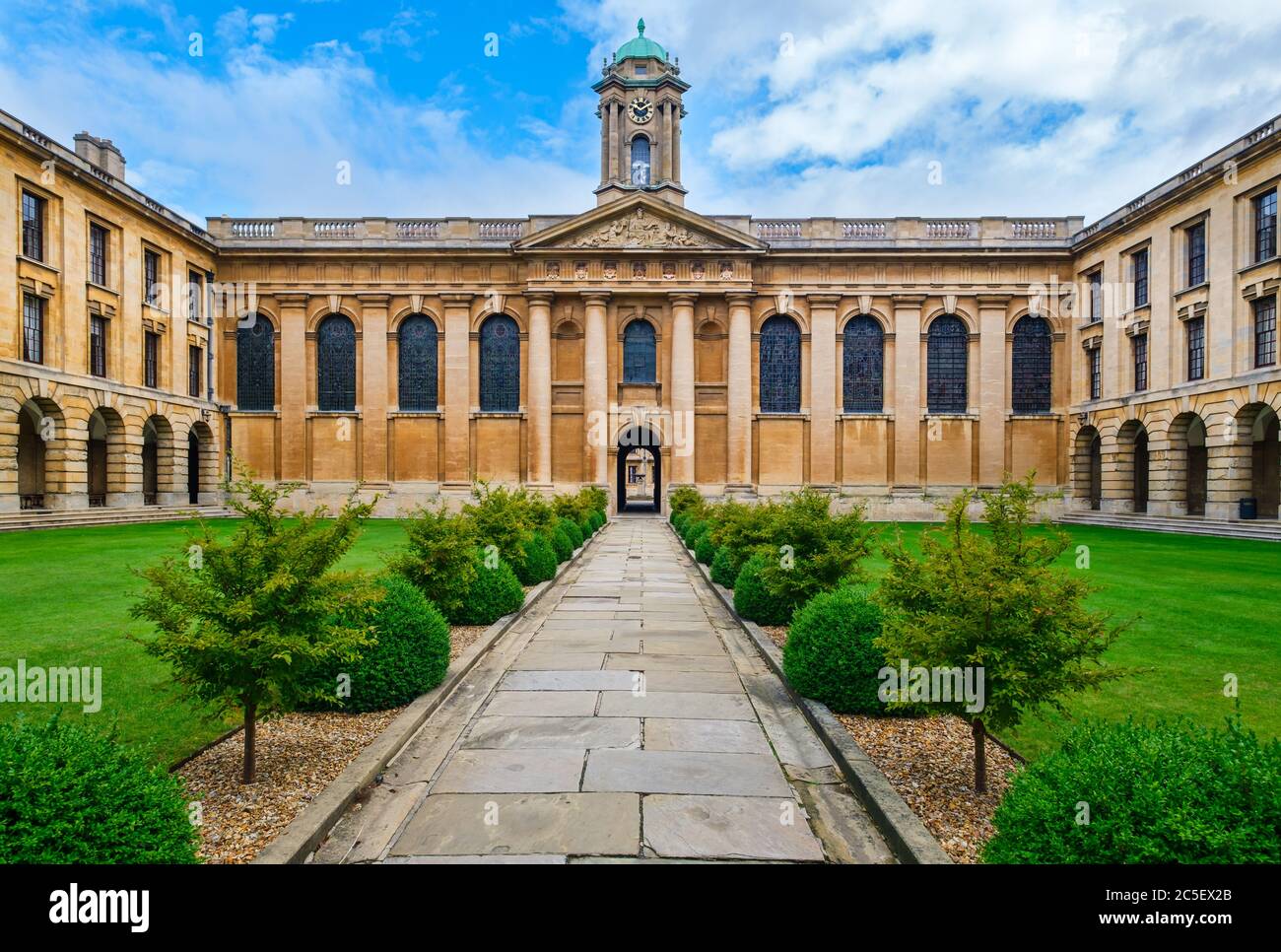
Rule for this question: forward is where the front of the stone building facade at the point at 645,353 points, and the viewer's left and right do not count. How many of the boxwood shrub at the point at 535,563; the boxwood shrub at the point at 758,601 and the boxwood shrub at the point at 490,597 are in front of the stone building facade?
3

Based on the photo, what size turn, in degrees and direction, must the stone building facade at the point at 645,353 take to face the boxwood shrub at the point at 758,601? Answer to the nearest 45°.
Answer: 0° — it already faces it

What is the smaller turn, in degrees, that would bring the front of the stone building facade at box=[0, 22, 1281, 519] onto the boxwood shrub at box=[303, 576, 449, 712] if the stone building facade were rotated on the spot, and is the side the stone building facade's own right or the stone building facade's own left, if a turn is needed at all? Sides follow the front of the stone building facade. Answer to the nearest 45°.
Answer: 0° — it already faces it

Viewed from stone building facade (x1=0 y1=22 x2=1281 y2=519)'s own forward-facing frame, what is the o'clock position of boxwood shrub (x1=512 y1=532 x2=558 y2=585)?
The boxwood shrub is roughly at 12 o'clock from the stone building facade.

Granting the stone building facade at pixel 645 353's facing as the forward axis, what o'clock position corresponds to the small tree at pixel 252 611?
The small tree is roughly at 12 o'clock from the stone building facade.

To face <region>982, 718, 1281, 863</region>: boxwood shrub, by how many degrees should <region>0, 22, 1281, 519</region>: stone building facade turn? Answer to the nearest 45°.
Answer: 0° — it already faces it

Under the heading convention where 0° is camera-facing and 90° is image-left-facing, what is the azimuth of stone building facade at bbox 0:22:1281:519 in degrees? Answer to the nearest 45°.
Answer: approximately 0°

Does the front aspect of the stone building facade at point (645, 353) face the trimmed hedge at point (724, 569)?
yes

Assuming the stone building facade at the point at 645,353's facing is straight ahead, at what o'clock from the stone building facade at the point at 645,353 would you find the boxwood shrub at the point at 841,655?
The boxwood shrub is roughly at 12 o'clock from the stone building facade.
